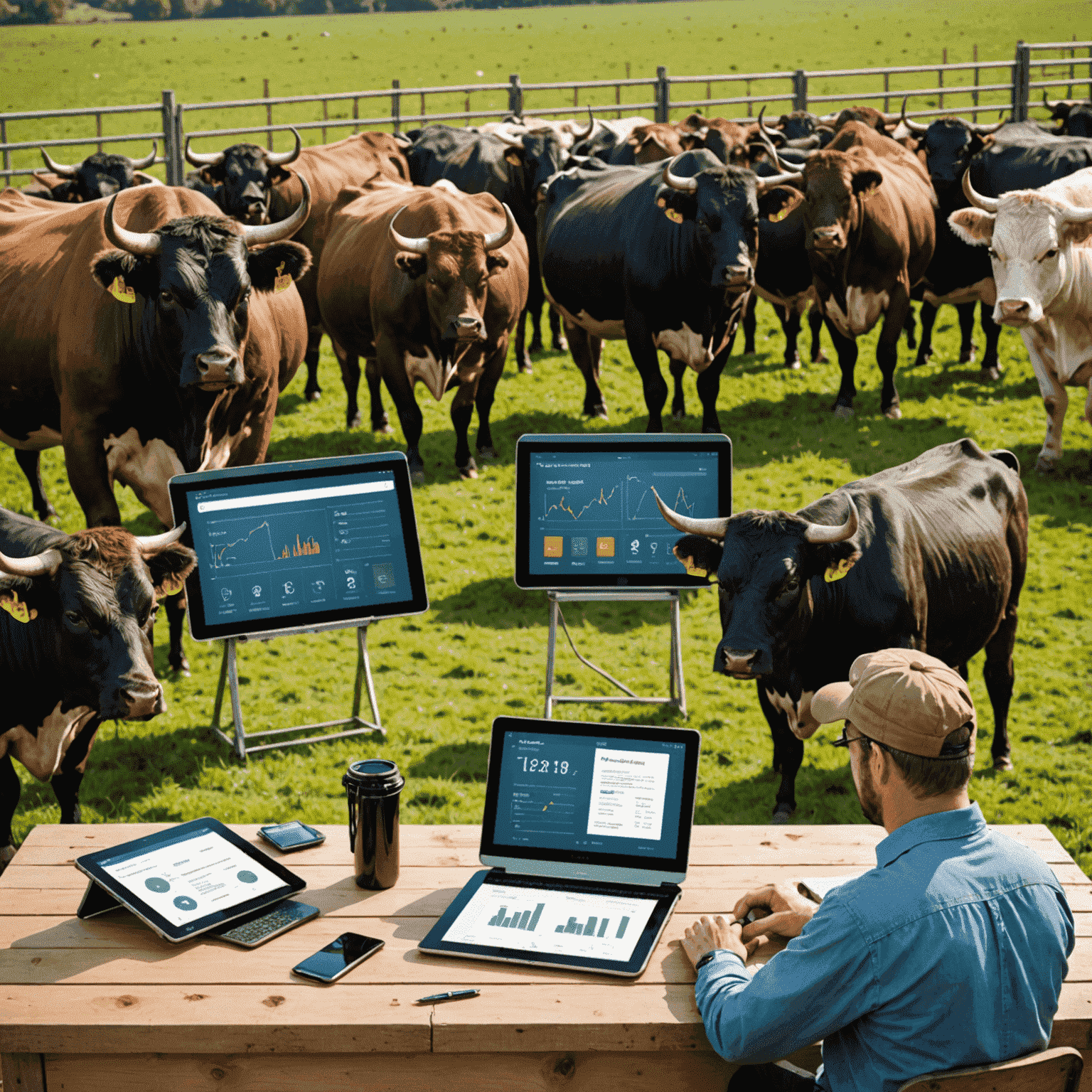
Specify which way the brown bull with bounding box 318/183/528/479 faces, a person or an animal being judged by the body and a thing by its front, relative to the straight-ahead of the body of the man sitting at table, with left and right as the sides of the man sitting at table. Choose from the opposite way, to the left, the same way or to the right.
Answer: the opposite way

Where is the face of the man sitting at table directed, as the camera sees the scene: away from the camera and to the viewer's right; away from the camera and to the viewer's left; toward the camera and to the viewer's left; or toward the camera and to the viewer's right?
away from the camera and to the viewer's left

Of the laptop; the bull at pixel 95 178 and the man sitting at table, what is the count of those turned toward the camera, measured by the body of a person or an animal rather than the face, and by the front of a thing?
2
